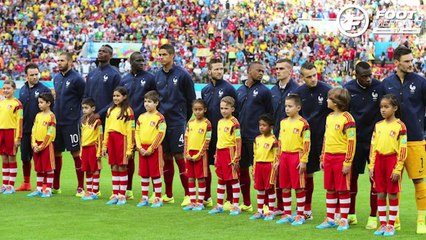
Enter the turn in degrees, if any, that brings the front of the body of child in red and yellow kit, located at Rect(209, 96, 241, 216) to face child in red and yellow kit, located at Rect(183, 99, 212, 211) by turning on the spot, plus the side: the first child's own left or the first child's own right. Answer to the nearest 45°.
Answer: approximately 90° to the first child's own right

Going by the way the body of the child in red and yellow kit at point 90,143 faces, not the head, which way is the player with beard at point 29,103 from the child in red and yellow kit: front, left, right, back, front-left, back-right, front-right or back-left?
right

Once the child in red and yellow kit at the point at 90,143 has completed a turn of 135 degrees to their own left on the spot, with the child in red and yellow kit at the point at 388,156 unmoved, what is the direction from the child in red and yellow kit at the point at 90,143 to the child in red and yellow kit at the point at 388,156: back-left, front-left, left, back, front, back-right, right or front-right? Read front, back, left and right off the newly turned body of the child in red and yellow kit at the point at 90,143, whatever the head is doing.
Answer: front-right

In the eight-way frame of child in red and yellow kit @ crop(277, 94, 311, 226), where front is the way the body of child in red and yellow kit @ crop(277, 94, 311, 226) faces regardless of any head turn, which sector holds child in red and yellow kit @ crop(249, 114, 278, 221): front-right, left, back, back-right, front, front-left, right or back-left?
right

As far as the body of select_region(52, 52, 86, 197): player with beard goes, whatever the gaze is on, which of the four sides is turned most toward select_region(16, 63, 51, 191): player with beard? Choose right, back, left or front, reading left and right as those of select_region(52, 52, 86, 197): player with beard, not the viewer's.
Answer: right

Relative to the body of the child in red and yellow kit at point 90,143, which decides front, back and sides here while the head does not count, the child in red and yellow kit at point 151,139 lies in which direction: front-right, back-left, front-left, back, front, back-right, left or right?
left

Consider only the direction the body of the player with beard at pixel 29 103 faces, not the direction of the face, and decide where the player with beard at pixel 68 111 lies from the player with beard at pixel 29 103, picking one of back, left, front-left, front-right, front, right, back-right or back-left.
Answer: left

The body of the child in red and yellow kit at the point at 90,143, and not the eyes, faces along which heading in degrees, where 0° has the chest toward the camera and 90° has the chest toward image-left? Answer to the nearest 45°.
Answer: approximately 45°

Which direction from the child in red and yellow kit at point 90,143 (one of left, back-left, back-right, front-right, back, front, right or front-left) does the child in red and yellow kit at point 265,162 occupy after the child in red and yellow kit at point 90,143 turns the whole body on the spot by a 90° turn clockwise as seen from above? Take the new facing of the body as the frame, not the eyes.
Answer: back

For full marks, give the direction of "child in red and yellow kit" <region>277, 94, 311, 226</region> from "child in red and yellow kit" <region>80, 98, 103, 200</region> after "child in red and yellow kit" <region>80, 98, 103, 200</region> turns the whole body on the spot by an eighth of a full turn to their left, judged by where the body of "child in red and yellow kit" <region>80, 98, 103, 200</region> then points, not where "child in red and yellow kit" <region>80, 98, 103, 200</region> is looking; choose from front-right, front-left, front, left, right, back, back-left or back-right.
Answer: front-left
